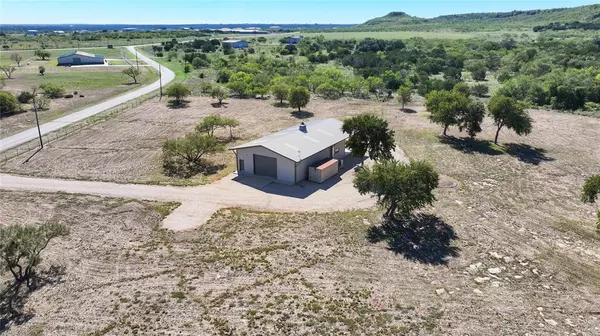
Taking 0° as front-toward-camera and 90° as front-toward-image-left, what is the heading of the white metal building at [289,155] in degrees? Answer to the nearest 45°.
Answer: approximately 45°
